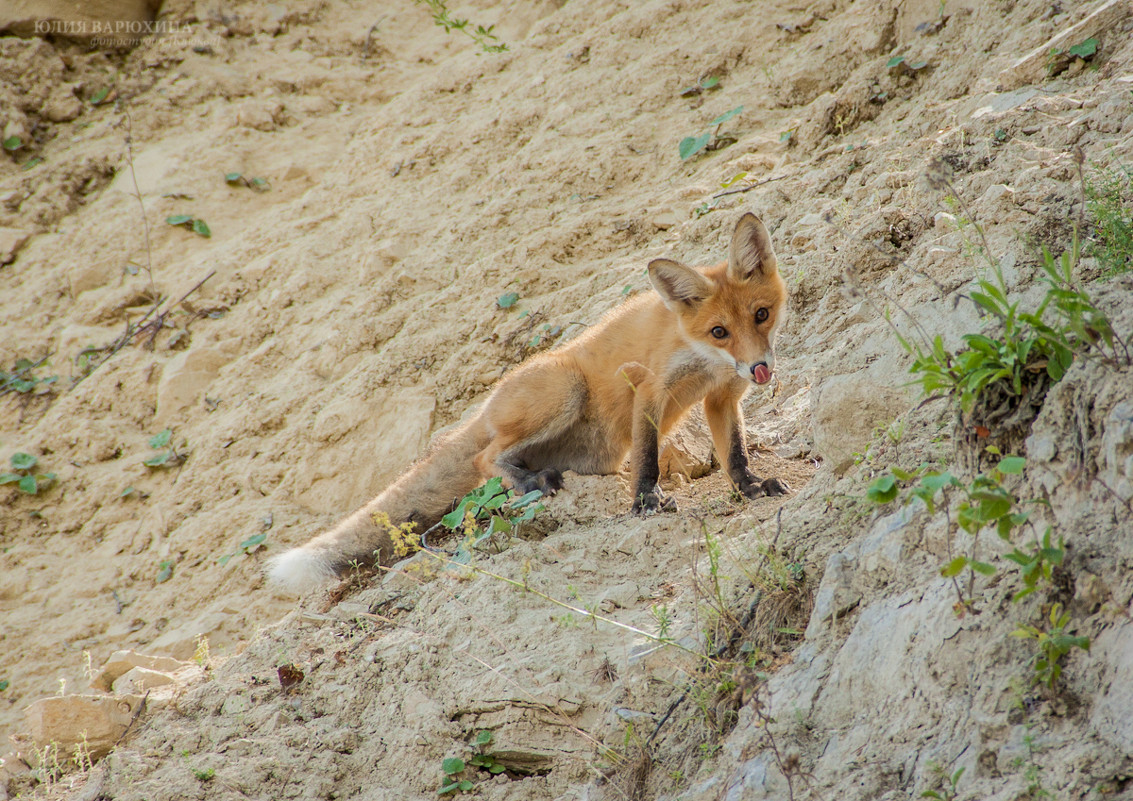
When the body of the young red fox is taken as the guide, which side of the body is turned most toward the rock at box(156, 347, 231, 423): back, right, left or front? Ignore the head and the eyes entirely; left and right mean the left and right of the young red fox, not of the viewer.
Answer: back

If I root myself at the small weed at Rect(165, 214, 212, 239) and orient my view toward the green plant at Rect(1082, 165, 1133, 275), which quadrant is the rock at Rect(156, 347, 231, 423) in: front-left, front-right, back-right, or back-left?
front-right

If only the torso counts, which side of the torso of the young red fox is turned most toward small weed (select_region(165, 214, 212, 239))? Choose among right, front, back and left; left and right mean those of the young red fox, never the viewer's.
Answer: back

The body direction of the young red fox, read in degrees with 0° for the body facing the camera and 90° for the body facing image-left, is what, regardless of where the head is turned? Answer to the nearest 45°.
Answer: approximately 315°

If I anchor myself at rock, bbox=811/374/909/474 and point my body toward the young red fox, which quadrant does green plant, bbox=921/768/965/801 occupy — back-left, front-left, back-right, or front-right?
back-left

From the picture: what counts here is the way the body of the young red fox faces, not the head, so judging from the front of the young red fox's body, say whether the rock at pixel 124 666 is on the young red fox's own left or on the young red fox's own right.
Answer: on the young red fox's own right

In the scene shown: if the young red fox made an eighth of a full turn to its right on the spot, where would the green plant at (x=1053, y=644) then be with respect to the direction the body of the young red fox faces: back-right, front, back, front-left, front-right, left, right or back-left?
front

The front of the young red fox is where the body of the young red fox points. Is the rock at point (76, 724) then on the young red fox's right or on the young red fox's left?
on the young red fox's right

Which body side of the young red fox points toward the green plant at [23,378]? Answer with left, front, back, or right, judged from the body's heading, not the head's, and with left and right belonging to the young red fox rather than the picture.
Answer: back

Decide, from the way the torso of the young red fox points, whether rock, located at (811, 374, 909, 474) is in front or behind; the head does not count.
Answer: in front

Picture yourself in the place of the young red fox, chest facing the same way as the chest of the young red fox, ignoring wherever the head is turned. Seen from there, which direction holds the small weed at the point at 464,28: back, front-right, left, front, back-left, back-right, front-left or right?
back-left

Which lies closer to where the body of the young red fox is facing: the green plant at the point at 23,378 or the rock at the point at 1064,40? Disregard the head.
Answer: the rock

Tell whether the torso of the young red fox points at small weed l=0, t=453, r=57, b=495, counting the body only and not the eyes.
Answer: no

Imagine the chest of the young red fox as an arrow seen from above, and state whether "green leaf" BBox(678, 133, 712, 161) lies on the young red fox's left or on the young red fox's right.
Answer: on the young red fox's left

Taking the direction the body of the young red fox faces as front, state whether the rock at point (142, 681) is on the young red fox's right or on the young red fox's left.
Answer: on the young red fox's right
